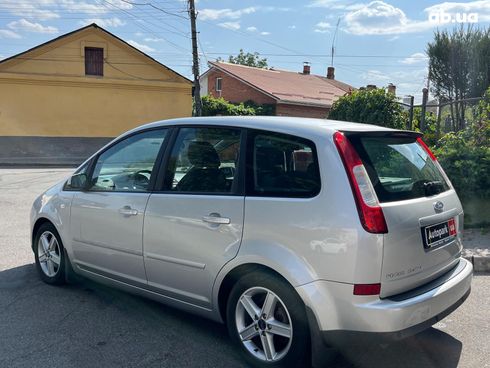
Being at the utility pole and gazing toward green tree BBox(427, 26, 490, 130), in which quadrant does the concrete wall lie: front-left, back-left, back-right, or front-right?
back-right

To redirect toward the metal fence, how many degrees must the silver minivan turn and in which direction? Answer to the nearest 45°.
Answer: approximately 90° to its right

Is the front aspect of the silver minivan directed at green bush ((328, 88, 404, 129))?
no

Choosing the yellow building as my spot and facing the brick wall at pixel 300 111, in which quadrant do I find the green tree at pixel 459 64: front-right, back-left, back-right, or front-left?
front-right

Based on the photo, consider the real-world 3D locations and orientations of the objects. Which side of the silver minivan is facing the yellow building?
front

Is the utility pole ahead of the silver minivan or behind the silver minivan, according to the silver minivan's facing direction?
ahead

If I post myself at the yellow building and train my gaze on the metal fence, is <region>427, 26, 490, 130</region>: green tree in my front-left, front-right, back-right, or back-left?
front-left

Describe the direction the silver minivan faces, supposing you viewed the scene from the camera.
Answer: facing away from the viewer and to the left of the viewer

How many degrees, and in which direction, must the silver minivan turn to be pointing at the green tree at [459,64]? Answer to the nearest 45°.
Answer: approximately 90° to its right

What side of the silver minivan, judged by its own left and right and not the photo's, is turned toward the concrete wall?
front

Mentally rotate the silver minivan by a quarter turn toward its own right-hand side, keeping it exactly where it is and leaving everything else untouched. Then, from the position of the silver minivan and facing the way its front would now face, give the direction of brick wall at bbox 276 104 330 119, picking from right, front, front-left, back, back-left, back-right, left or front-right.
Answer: front-left

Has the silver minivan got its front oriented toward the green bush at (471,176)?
no
